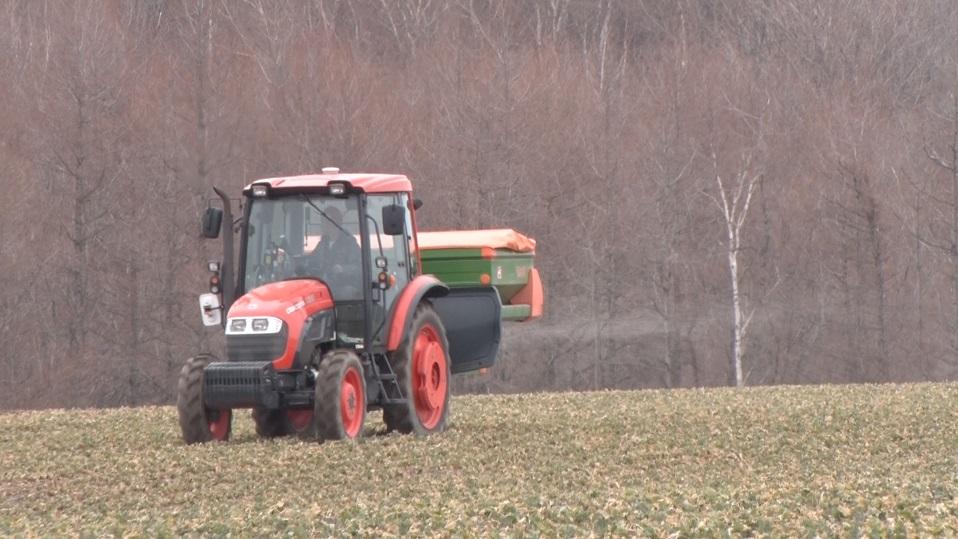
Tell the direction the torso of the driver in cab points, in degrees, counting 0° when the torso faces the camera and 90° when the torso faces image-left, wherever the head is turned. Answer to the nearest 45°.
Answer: approximately 45°

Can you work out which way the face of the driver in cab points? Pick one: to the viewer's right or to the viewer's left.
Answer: to the viewer's left

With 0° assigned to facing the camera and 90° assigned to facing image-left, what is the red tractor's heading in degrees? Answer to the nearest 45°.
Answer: approximately 45°

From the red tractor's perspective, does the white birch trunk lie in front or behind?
behind

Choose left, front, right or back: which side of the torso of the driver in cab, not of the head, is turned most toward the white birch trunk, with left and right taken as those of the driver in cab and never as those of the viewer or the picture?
back
